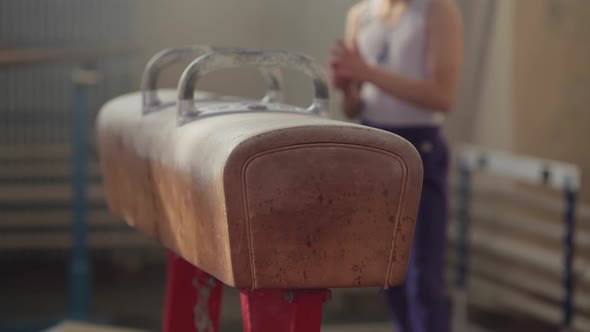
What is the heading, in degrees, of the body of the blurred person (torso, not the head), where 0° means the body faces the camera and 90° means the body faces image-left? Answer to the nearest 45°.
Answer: approximately 45°

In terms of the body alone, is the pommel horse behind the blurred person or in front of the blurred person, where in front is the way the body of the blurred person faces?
in front
